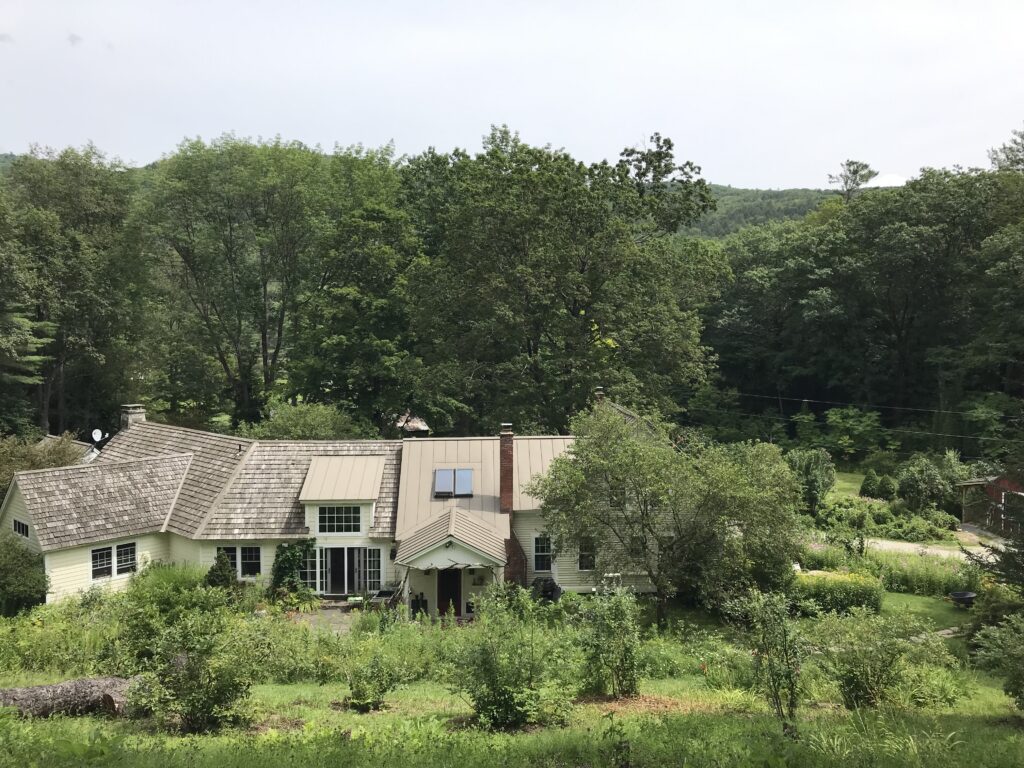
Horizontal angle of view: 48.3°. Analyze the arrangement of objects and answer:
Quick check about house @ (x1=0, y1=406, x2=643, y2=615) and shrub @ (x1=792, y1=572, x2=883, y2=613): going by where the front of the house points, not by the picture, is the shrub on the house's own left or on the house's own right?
on the house's own left

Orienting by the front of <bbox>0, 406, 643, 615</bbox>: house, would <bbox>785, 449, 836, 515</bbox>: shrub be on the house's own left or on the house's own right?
on the house's own left

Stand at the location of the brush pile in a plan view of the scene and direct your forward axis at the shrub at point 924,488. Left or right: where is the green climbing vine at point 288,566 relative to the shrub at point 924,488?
left

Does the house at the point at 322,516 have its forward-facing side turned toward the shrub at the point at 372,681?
yes

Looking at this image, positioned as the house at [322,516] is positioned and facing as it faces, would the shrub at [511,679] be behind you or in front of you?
in front

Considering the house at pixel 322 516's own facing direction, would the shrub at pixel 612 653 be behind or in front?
in front

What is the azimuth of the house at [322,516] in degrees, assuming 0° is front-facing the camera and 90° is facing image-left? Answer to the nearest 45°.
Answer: approximately 0°

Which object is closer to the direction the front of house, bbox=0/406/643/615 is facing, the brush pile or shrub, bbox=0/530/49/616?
the brush pile

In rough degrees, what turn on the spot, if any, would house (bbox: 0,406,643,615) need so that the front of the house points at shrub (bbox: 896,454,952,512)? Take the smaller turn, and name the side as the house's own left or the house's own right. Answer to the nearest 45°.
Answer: approximately 90° to the house's own left

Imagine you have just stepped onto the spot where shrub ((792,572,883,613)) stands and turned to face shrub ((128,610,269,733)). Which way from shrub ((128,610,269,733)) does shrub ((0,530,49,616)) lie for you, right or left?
right
